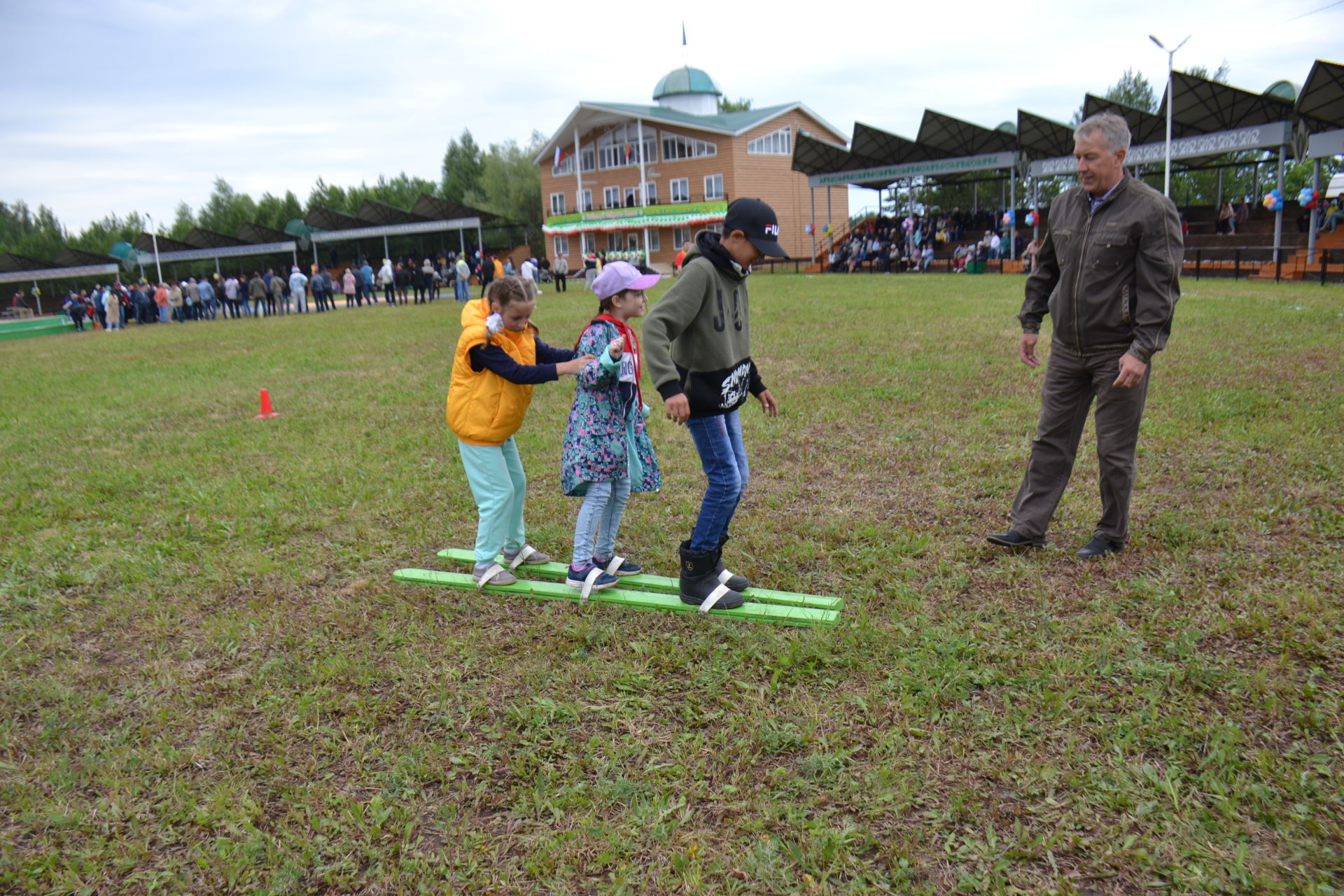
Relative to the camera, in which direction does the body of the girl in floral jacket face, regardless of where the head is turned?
to the viewer's right

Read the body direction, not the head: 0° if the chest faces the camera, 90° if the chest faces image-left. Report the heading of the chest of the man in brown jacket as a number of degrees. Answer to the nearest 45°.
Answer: approximately 45°

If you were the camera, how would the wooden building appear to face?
facing the viewer and to the left of the viewer

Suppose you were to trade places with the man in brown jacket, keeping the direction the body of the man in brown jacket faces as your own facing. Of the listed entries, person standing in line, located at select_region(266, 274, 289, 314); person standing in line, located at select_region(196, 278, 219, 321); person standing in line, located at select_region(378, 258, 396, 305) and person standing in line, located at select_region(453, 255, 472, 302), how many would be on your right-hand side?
4

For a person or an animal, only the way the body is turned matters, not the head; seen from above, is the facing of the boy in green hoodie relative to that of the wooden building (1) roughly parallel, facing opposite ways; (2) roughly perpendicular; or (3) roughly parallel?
roughly perpendicular

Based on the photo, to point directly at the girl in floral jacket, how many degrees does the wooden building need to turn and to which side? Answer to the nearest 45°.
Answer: approximately 45° to its left

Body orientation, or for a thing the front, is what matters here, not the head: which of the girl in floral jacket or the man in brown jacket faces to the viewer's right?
the girl in floral jacket

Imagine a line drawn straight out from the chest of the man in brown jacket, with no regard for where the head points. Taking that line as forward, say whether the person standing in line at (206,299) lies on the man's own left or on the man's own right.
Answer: on the man's own right

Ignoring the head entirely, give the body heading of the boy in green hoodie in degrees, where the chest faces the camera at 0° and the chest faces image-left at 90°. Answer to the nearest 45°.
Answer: approximately 315°

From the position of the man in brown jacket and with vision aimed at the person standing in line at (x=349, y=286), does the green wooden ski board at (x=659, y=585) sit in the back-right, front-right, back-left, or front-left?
front-left

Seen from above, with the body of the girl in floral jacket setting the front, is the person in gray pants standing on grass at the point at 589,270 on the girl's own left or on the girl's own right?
on the girl's own left

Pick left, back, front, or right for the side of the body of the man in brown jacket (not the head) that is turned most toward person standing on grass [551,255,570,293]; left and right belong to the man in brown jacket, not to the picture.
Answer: right

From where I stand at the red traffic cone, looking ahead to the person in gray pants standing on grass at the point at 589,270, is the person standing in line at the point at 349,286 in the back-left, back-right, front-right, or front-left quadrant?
front-left

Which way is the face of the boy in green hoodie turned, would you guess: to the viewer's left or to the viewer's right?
to the viewer's right

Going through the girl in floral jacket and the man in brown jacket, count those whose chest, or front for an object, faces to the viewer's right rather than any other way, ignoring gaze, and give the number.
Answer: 1

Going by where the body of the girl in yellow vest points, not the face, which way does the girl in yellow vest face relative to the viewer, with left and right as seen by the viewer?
facing the viewer and to the right of the viewer

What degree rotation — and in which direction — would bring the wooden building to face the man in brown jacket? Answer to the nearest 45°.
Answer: approximately 45° to its left

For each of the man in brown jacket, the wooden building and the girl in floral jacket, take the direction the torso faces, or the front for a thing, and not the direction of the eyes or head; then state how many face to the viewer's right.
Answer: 1
